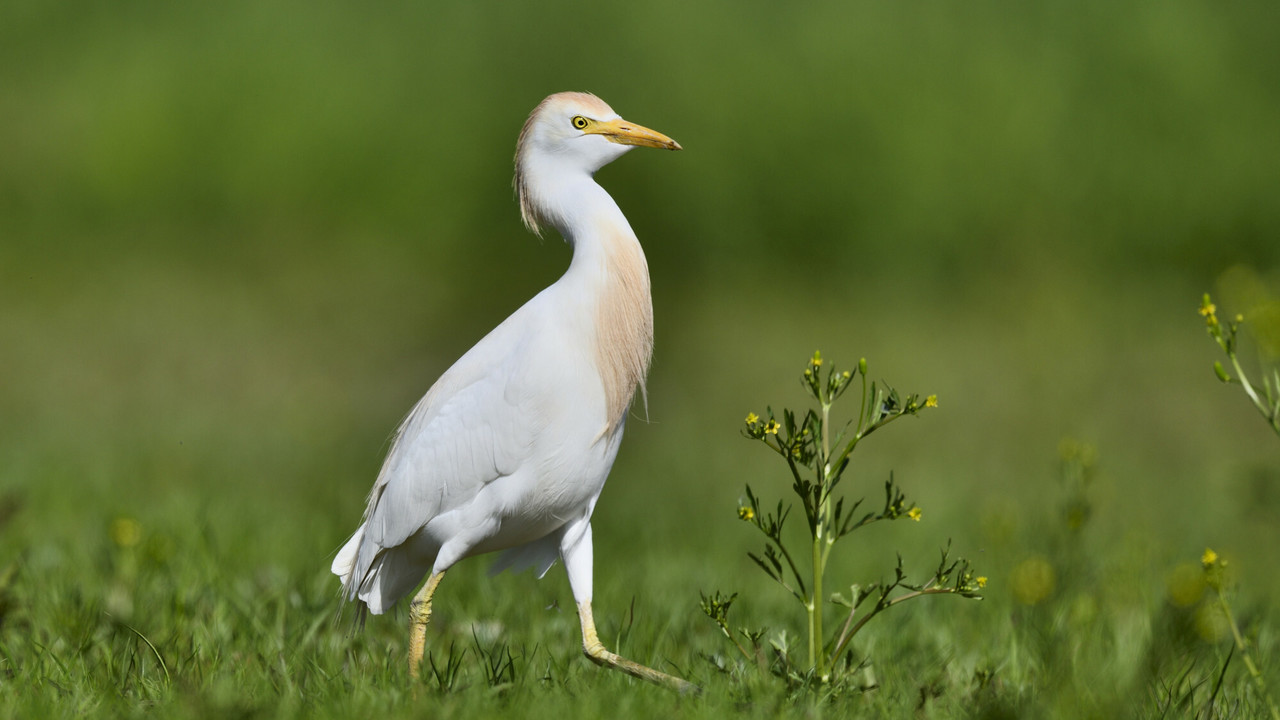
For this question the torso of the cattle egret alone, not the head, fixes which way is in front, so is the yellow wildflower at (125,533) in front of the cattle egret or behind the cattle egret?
behind

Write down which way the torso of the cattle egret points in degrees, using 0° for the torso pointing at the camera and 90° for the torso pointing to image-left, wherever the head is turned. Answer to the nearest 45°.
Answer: approximately 270°
